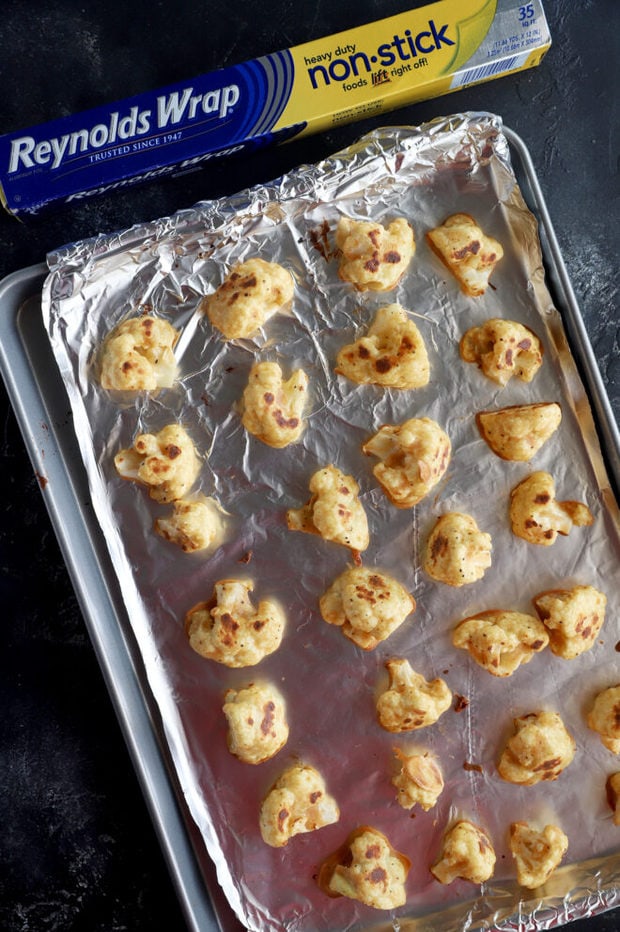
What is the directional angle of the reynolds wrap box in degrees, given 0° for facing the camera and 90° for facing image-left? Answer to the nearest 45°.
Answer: approximately 0°
